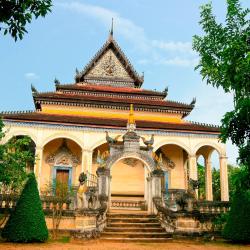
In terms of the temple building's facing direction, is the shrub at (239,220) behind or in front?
in front

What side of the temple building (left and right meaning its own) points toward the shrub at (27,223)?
front

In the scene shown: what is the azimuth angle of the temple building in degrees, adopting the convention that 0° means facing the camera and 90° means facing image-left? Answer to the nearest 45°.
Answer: approximately 0°

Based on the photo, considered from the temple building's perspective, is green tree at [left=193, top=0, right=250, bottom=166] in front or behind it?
in front

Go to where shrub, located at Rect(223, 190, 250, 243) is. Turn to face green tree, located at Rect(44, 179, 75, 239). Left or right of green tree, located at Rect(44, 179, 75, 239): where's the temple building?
right

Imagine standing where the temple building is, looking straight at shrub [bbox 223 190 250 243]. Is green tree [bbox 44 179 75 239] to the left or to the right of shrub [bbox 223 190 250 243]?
right

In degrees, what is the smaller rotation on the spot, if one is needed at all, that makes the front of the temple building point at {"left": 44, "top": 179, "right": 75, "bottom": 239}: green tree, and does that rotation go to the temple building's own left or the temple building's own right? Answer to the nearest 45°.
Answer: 0° — it already faces it
